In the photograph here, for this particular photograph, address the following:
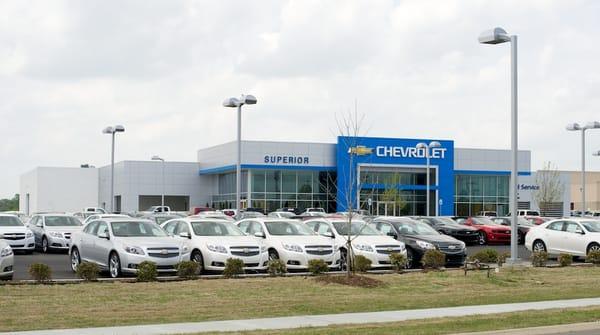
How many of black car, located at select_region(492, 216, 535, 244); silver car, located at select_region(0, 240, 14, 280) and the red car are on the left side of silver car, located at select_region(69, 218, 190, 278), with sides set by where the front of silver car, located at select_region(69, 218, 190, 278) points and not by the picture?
2

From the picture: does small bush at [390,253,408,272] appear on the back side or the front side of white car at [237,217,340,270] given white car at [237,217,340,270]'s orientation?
on the front side

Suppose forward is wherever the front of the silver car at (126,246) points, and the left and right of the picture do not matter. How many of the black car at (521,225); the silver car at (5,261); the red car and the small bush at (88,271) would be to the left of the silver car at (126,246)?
2

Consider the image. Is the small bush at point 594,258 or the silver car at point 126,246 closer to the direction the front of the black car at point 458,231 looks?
the small bush

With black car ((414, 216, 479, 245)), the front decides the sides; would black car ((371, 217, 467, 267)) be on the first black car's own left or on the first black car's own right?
on the first black car's own right

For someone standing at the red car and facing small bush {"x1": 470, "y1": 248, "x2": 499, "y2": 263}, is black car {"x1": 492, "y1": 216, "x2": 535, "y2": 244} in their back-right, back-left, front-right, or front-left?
back-left

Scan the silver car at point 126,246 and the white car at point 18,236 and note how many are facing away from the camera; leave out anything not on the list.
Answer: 0

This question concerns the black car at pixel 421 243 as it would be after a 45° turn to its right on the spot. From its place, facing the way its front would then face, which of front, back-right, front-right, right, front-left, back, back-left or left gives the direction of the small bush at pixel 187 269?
front-right

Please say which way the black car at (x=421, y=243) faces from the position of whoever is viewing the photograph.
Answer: facing the viewer and to the right of the viewer
